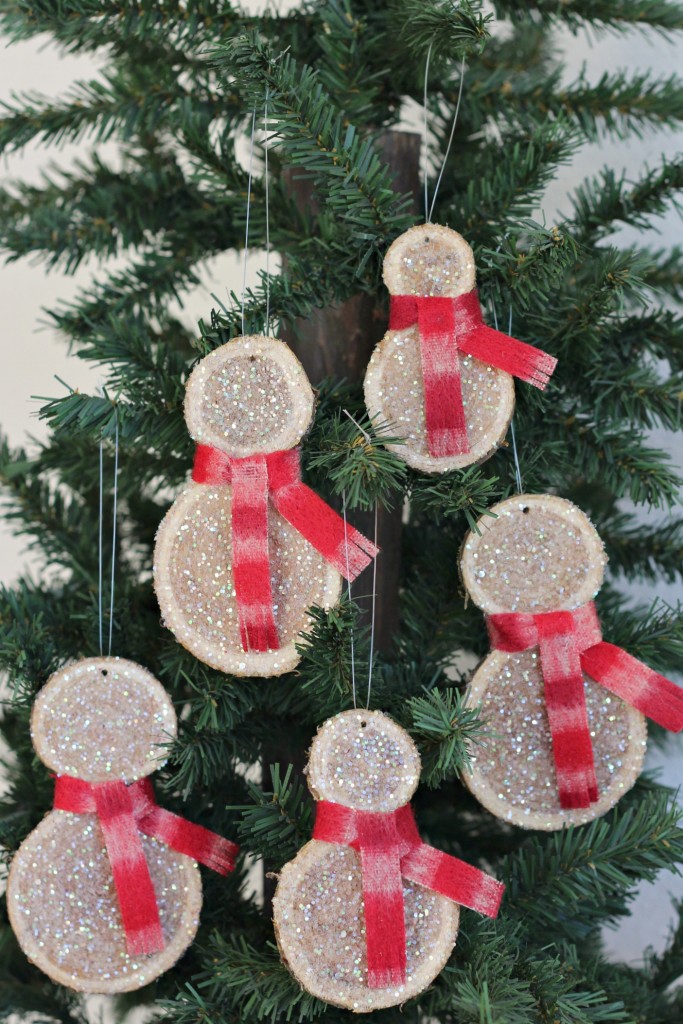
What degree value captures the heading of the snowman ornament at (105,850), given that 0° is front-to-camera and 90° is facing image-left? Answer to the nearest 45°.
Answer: approximately 0°

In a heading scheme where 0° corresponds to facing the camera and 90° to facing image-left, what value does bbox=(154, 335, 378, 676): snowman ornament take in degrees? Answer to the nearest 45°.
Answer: approximately 0°
